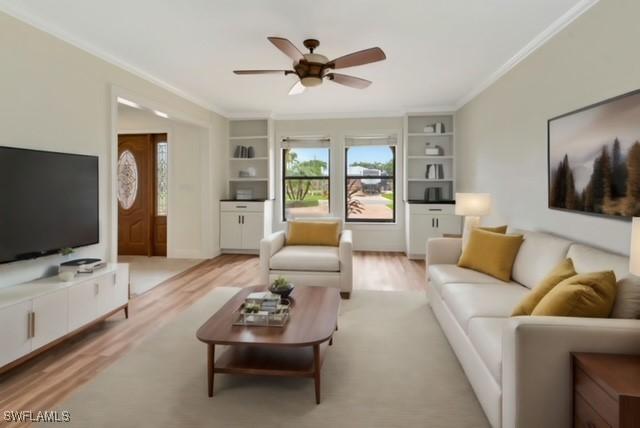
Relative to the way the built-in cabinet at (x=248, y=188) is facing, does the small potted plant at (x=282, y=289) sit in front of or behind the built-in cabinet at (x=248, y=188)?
in front

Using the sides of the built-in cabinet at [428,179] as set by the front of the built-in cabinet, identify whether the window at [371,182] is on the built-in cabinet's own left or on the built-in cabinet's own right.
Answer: on the built-in cabinet's own right

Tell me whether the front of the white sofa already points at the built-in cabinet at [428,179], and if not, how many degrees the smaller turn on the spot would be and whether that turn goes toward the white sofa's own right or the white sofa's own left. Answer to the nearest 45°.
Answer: approximately 135° to the white sofa's own right

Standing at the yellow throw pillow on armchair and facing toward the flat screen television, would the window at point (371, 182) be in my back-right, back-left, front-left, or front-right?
back-right

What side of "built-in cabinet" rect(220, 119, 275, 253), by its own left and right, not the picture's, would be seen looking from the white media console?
front

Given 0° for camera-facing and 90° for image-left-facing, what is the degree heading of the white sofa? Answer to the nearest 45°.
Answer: approximately 45°

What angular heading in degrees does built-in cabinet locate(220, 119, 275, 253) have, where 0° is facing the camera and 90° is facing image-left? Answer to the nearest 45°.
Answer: approximately 0°

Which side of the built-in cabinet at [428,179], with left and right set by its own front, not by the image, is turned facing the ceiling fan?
front
